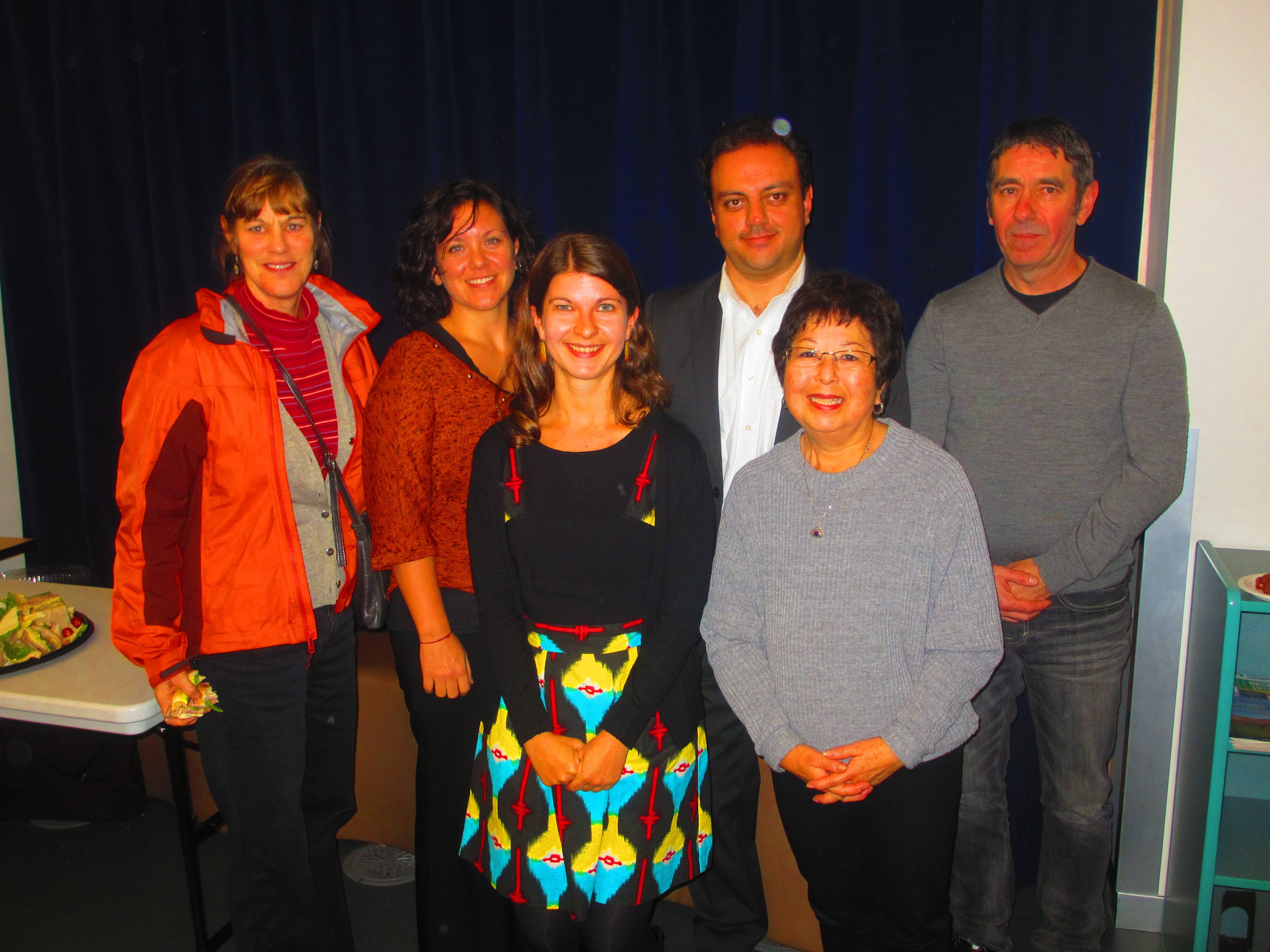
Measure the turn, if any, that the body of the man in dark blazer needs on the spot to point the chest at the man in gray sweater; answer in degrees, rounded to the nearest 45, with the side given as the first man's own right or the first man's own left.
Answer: approximately 90° to the first man's own left

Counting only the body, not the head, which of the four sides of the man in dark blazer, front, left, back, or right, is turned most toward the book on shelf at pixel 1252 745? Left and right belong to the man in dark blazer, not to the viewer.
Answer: left

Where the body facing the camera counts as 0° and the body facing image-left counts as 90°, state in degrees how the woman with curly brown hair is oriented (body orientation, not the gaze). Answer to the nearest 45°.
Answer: approximately 315°
